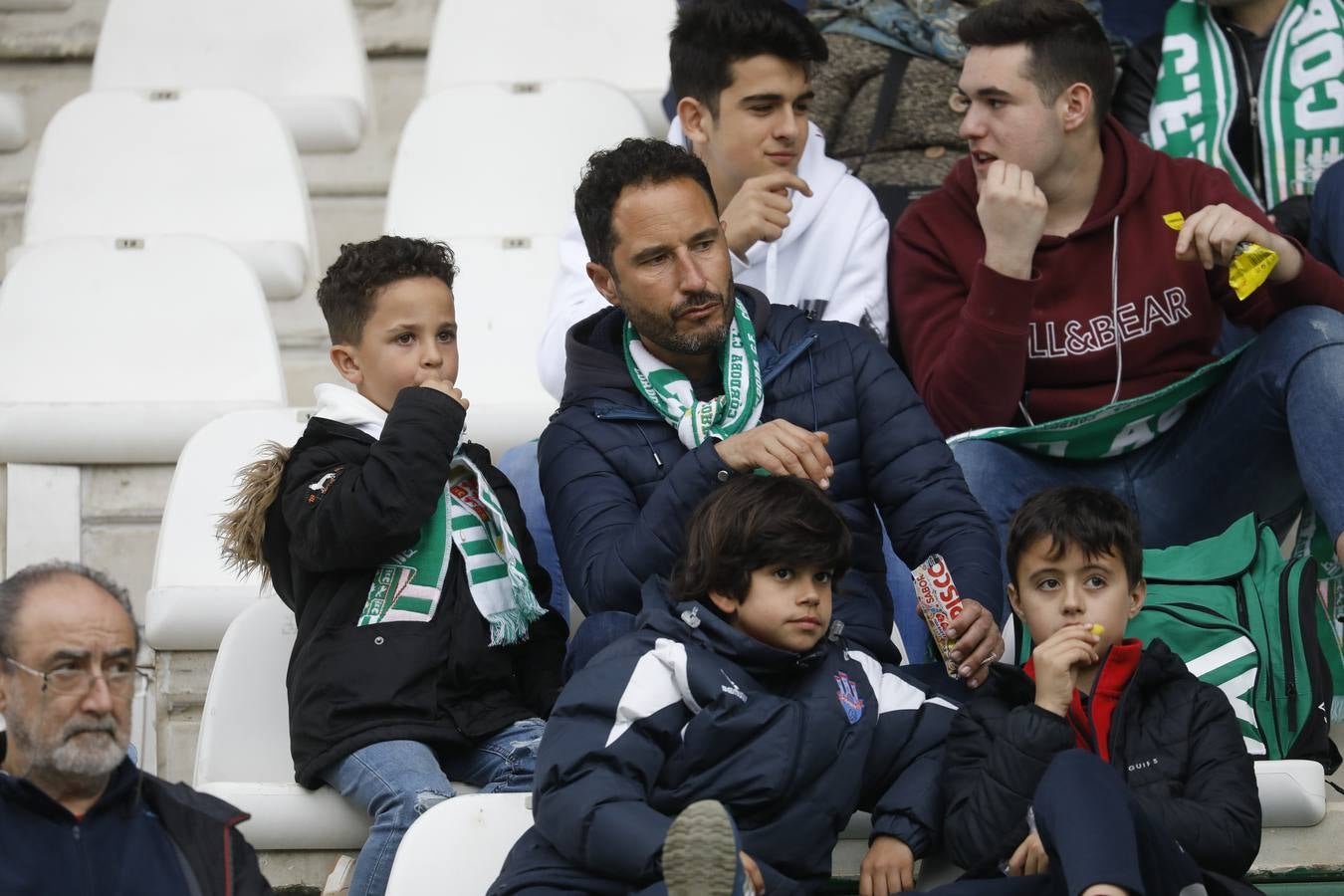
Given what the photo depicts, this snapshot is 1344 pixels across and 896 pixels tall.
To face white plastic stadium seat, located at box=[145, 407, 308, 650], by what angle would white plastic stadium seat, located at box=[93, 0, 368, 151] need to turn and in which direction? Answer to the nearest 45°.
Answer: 0° — it already faces it

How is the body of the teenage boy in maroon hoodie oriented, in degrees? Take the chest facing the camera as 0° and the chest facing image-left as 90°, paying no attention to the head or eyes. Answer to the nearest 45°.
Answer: approximately 0°

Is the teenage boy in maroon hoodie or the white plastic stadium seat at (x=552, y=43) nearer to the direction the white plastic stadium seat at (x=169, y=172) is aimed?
the teenage boy in maroon hoodie

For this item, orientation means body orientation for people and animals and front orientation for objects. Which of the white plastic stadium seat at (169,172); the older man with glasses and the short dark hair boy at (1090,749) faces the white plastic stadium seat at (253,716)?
the white plastic stadium seat at (169,172)

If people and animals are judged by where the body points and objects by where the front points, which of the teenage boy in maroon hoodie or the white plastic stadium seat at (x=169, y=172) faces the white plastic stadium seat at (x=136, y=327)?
the white plastic stadium seat at (x=169, y=172)

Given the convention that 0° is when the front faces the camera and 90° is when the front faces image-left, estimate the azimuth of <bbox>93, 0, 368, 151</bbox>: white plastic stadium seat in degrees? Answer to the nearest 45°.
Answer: approximately 0°

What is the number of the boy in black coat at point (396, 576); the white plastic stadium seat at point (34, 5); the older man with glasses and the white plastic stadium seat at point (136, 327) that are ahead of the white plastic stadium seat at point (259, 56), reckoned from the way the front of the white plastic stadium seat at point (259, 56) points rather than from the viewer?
3

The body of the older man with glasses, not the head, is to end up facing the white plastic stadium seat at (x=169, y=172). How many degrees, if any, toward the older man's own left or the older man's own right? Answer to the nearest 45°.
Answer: approximately 135° to the older man's own left

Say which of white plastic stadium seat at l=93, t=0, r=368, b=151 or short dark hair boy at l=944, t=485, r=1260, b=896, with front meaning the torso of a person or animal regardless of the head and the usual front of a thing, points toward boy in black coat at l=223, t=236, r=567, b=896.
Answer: the white plastic stadium seat
